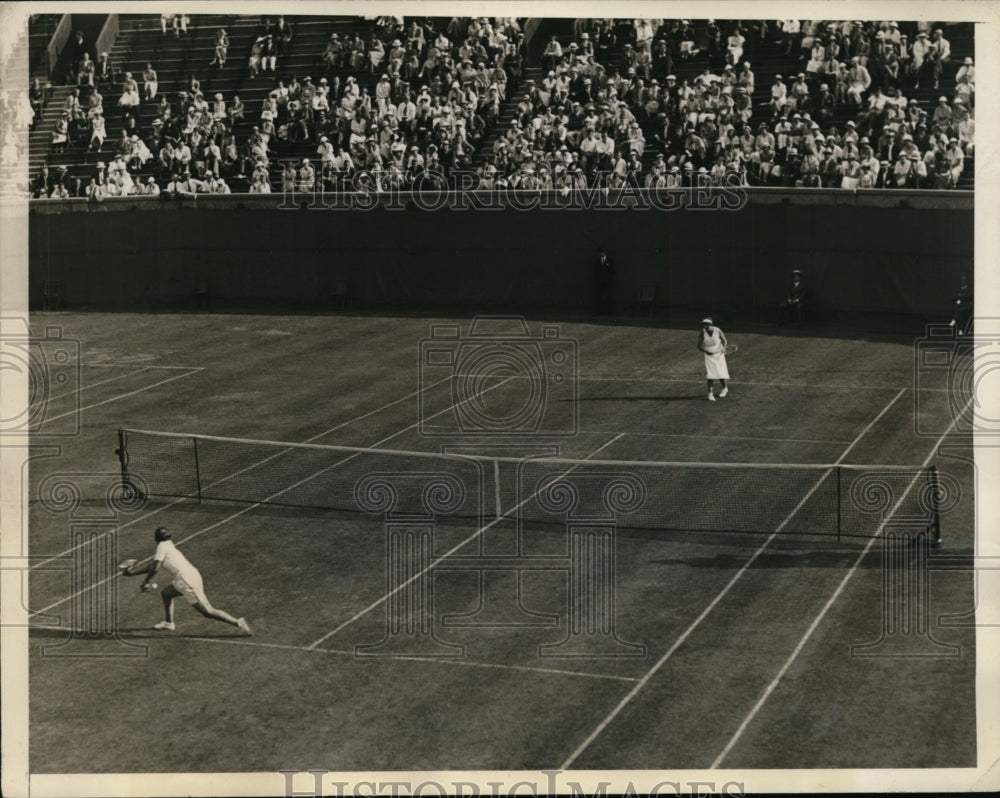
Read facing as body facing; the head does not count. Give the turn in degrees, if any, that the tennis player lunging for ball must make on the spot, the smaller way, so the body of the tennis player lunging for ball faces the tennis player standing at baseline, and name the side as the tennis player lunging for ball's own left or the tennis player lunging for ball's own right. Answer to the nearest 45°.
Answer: approximately 135° to the tennis player lunging for ball's own right

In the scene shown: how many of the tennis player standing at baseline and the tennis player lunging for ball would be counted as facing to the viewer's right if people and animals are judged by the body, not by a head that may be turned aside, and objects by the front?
0

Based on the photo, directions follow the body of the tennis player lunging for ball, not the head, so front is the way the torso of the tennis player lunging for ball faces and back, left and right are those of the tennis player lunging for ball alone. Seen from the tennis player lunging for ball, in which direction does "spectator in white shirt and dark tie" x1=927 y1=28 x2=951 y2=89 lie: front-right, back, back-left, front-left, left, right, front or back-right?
back-right

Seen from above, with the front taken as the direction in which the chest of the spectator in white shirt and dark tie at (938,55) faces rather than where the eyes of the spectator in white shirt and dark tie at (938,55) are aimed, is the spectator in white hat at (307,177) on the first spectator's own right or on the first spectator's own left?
on the first spectator's own right

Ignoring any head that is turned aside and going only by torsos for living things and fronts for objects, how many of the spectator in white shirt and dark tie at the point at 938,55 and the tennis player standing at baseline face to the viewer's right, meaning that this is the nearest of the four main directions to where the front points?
0

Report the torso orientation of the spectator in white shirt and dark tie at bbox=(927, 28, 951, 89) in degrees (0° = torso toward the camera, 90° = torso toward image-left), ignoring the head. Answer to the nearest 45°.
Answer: approximately 45°

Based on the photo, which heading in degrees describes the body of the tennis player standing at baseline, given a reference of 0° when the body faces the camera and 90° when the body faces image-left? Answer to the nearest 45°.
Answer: approximately 45°

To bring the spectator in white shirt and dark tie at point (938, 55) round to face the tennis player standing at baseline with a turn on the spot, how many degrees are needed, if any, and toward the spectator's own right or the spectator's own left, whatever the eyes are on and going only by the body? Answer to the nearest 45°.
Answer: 0° — they already face them

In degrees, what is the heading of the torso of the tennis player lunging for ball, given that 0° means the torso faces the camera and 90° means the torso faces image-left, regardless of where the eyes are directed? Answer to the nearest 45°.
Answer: approximately 90°

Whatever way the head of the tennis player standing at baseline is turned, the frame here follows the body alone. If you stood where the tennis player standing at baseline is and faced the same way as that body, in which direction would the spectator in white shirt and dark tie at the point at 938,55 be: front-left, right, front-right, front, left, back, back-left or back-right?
back
